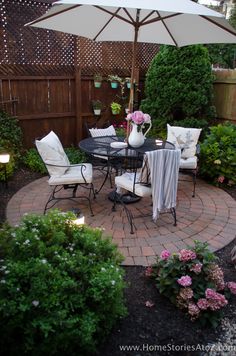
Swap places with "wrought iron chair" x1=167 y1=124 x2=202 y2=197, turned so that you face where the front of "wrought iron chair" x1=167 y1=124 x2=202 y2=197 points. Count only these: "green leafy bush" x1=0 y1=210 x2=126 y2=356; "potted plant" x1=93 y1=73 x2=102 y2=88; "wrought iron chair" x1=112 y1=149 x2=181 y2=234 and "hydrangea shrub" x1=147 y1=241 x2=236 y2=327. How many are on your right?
1

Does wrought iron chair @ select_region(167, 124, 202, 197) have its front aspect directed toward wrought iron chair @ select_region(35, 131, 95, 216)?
yes

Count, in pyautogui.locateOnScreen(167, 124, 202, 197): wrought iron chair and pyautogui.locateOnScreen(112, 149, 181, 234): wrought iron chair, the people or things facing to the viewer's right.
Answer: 0

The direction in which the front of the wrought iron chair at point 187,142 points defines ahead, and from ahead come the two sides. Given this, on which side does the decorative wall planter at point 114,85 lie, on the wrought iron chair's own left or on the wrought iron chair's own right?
on the wrought iron chair's own right

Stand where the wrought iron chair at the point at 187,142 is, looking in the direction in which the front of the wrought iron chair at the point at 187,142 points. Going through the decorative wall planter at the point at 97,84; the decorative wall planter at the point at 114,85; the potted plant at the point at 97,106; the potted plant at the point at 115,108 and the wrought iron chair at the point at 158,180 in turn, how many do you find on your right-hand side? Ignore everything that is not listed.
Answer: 4

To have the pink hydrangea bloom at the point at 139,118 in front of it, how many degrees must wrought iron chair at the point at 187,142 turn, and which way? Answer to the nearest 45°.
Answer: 0° — it already faces it

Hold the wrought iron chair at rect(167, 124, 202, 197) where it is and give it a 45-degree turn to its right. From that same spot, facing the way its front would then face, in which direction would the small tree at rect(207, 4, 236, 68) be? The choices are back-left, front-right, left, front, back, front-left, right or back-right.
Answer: right

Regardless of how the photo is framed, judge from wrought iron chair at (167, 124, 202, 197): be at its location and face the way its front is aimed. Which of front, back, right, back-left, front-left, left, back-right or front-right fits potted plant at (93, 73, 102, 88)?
right

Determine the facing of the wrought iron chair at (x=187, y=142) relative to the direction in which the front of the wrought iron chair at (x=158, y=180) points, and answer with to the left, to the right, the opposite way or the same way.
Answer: to the left

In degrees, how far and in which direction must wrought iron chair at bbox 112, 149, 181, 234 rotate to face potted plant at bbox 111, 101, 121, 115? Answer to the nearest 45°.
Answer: approximately 45° to its right

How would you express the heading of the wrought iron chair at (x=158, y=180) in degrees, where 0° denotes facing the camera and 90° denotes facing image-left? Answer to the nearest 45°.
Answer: approximately 135°

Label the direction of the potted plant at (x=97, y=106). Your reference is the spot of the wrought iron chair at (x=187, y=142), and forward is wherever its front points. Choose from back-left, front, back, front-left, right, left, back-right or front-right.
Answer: right

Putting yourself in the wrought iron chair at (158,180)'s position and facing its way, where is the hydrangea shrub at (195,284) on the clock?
The hydrangea shrub is roughly at 7 o'clock from the wrought iron chair.
